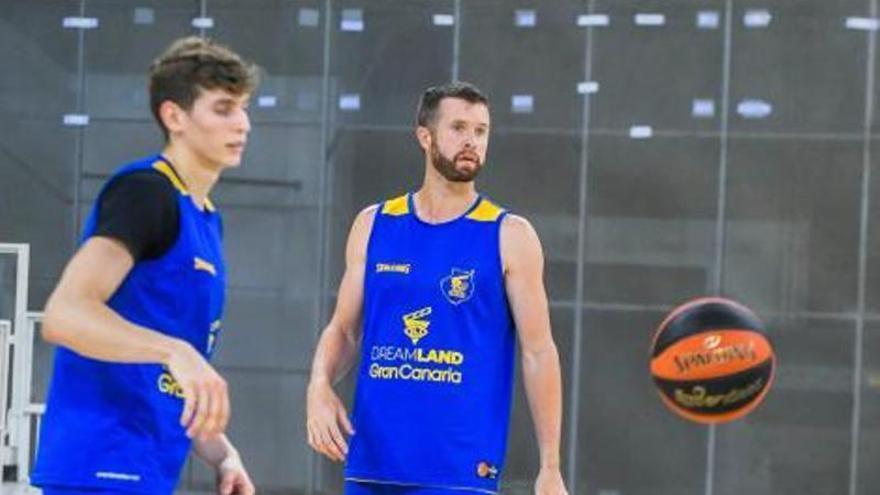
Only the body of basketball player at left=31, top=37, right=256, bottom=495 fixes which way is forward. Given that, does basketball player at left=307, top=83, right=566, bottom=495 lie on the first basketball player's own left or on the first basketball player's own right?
on the first basketball player's own left

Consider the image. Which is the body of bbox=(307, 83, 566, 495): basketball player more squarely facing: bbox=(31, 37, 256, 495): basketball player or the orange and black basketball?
the basketball player

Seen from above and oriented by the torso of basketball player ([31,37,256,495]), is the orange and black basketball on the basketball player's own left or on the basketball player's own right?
on the basketball player's own left

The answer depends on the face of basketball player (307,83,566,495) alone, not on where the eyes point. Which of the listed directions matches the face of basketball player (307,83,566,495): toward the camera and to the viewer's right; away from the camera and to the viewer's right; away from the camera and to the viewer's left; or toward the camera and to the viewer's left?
toward the camera and to the viewer's right

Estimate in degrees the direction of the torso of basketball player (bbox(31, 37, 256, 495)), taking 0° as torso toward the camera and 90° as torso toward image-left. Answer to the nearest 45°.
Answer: approximately 315°

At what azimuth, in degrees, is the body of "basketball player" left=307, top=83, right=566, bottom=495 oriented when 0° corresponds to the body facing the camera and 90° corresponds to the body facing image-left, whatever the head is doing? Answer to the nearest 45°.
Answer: approximately 0°

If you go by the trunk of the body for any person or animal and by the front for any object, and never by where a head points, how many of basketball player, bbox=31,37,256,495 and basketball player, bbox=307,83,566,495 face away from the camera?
0
